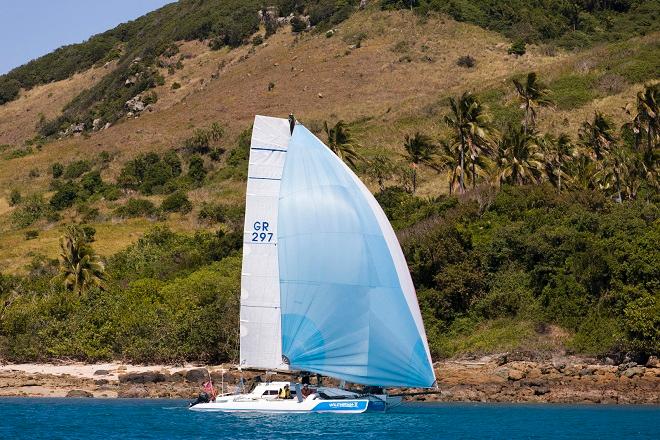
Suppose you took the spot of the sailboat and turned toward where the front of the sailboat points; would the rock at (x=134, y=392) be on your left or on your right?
on your left

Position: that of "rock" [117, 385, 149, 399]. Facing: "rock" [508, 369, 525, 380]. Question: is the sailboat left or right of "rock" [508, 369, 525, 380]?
right

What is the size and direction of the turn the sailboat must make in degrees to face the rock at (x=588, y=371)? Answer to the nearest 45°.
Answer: approximately 45° to its left

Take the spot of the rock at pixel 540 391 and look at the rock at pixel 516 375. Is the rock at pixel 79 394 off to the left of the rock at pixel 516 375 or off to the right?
left

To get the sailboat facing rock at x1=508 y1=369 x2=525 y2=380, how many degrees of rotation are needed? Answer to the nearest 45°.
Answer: approximately 45° to its left

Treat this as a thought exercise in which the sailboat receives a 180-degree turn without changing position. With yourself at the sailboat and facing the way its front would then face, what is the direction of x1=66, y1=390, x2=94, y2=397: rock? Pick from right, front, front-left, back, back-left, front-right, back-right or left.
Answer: front-right

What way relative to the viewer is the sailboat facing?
to the viewer's right
